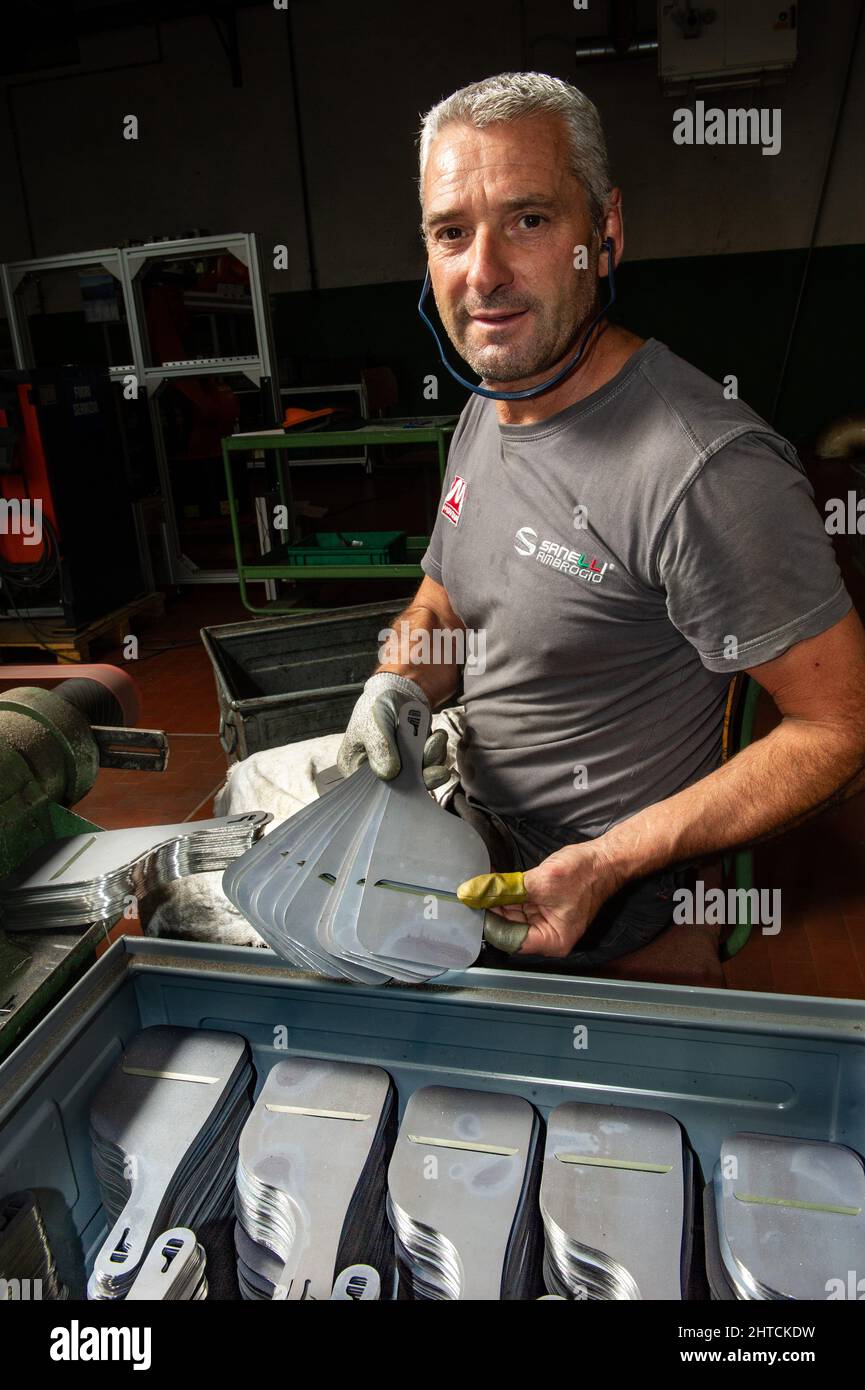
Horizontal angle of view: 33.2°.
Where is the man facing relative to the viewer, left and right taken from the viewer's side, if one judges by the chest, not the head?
facing the viewer and to the left of the viewer

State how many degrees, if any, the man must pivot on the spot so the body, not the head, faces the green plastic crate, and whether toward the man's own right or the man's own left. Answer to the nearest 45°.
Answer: approximately 135° to the man's own right

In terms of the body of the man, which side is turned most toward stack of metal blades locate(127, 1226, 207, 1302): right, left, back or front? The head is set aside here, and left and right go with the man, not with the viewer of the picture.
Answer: front

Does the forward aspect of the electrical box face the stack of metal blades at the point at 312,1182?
yes

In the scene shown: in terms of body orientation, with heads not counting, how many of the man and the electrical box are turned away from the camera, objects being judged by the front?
0

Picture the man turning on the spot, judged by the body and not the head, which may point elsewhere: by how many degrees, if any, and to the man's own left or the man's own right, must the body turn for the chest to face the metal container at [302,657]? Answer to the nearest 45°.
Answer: approximately 90° to the man's own right

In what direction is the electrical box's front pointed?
toward the camera

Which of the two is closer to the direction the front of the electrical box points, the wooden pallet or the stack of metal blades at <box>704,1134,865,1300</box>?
the stack of metal blades

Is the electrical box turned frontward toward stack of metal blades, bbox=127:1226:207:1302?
yes

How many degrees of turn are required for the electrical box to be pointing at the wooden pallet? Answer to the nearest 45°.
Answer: approximately 45° to its right

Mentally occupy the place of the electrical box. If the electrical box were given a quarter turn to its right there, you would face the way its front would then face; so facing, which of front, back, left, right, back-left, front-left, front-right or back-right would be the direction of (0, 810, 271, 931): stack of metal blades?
left

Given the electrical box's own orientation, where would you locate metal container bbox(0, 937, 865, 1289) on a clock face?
The metal container is roughly at 12 o'clock from the electrical box.
